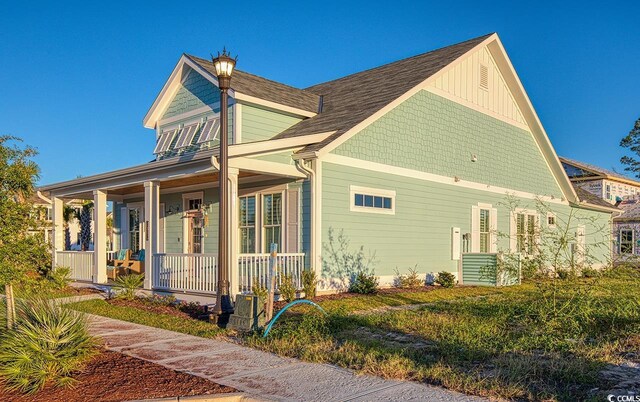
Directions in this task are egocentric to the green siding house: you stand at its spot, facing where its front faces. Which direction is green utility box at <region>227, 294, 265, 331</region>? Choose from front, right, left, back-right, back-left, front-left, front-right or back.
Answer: front-left

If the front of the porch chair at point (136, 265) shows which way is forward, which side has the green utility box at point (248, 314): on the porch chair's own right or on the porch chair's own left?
on the porch chair's own left

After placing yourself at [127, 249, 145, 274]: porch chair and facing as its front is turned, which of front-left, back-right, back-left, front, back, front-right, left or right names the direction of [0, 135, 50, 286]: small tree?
front-left

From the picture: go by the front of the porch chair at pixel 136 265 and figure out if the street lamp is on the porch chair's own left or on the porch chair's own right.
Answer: on the porch chair's own left

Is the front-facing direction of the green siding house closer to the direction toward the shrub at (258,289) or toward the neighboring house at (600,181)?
the shrub

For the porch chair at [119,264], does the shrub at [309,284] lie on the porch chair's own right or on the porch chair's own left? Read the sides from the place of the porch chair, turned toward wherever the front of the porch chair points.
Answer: on the porch chair's own left

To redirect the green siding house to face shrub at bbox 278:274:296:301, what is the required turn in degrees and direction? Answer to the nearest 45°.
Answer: approximately 45° to its left

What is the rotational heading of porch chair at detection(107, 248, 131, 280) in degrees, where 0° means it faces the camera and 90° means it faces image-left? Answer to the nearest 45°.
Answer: approximately 45°

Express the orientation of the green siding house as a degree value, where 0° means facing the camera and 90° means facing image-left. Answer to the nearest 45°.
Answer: approximately 45°
